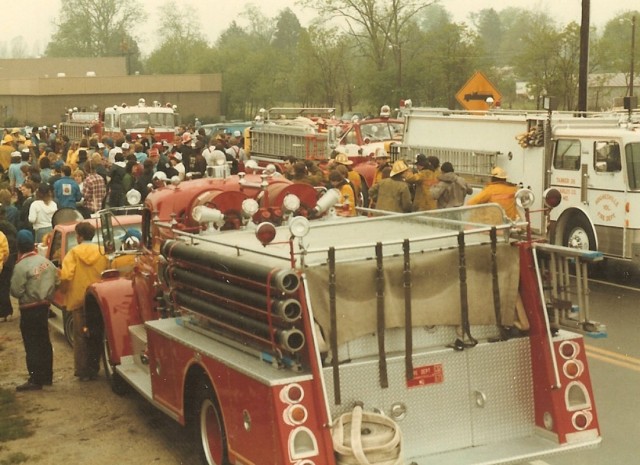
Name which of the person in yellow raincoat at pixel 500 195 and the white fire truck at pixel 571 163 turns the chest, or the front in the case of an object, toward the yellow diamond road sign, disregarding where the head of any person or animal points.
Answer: the person in yellow raincoat

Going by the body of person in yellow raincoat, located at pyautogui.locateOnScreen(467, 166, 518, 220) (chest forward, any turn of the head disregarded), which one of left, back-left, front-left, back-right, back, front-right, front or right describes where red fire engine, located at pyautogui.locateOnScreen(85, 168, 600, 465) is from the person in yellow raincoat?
back

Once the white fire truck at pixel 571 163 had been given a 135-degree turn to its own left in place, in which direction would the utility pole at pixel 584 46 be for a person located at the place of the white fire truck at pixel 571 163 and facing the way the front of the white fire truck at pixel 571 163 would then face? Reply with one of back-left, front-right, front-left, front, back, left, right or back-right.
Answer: front

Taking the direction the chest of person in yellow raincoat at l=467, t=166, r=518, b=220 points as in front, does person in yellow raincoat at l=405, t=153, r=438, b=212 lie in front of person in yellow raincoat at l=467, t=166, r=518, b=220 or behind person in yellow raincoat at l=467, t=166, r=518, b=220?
in front

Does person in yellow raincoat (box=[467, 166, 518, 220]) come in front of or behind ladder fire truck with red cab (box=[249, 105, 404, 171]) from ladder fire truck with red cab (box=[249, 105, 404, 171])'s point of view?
in front

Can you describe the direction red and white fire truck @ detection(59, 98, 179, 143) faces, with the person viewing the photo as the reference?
facing the viewer and to the right of the viewer

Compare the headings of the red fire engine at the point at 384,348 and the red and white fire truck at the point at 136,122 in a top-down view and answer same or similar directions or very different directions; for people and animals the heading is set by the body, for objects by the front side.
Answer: very different directions

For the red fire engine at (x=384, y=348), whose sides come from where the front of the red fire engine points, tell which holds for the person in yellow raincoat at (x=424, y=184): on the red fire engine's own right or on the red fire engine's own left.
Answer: on the red fire engine's own right

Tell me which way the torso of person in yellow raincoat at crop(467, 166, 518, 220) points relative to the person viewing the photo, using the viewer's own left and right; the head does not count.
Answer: facing away from the viewer

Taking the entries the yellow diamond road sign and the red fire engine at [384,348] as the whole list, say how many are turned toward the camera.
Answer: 1

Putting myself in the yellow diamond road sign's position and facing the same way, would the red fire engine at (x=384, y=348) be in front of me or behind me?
in front
